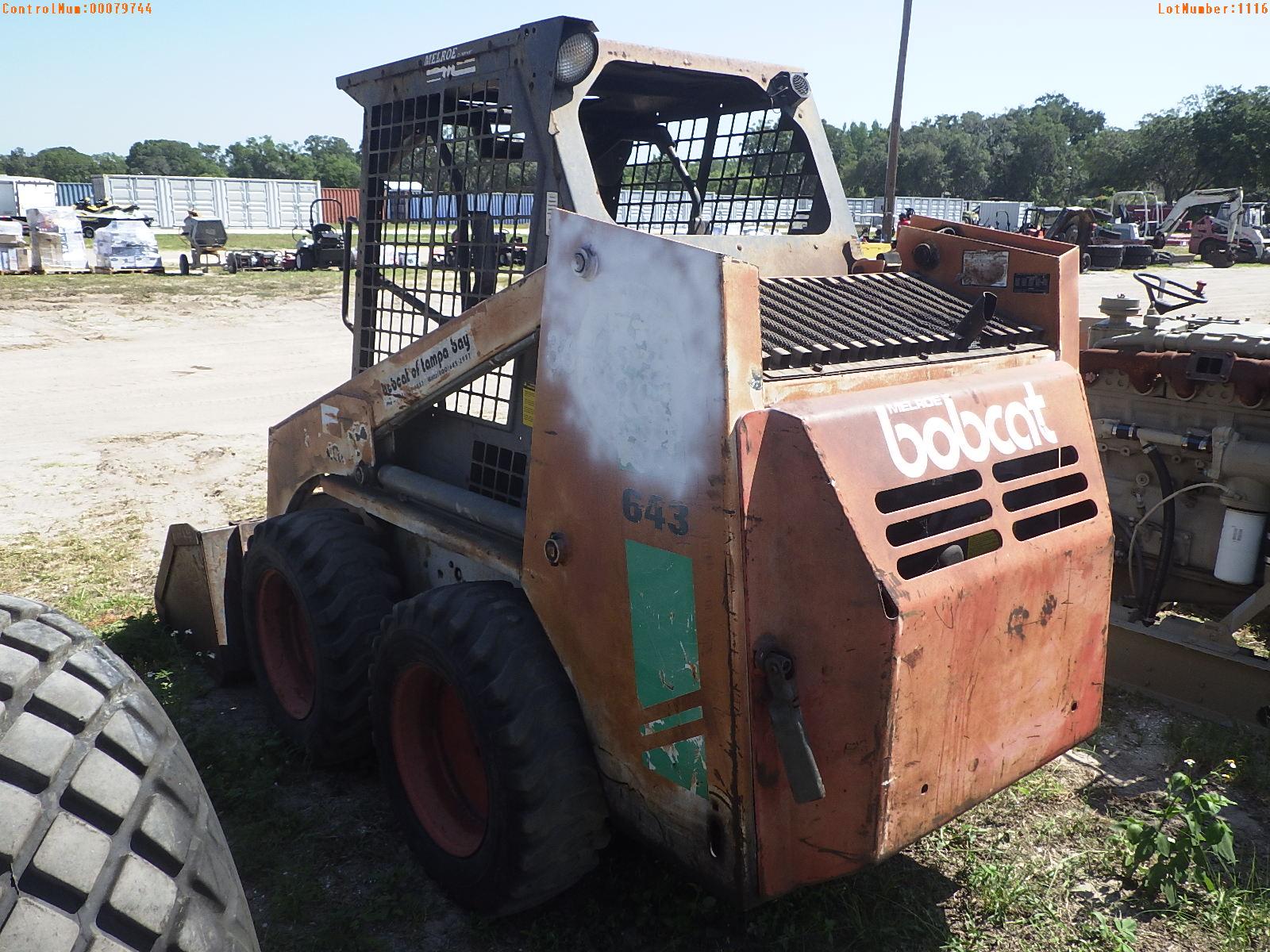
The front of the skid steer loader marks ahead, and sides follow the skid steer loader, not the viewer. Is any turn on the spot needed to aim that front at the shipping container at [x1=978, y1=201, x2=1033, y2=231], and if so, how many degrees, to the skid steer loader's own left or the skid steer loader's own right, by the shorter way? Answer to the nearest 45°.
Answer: approximately 45° to the skid steer loader's own right

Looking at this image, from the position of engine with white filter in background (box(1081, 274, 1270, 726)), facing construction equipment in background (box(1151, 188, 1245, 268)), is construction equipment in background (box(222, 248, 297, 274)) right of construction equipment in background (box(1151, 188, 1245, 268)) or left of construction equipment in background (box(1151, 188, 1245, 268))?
left

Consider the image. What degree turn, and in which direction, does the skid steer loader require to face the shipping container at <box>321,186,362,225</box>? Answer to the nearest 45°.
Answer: approximately 45° to its right

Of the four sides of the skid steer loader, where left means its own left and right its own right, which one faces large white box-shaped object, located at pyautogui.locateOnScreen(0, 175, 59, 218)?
front

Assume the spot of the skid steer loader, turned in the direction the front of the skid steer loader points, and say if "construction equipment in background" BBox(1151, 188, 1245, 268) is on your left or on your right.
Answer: on your right

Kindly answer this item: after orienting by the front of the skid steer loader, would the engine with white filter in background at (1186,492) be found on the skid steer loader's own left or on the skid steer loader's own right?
on the skid steer loader's own right

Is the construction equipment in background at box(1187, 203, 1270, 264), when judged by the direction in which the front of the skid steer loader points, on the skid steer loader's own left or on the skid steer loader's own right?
on the skid steer loader's own right

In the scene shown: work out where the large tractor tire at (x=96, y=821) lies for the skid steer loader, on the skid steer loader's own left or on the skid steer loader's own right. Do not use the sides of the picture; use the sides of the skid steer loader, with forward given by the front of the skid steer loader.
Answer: on the skid steer loader's own left

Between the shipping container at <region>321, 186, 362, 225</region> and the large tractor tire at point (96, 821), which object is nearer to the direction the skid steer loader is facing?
the shipping container

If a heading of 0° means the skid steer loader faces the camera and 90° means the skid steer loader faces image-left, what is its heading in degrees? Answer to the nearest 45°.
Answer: approximately 135°

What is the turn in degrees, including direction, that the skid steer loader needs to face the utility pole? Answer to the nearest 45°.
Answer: approximately 45° to its right

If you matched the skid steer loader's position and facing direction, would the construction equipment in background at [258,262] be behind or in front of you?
in front
